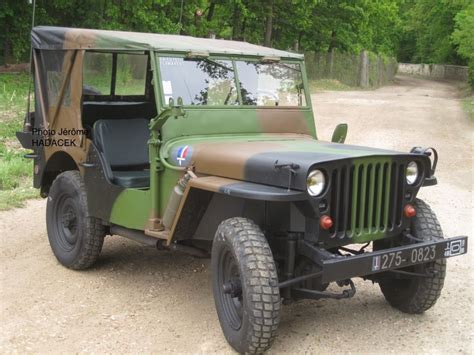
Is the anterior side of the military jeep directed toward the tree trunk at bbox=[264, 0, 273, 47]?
no

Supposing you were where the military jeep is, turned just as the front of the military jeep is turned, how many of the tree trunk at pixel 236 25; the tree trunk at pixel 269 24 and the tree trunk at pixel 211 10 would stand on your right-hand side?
0

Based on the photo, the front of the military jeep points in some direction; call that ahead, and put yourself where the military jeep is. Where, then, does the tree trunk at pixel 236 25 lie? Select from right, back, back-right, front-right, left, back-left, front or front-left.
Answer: back-left

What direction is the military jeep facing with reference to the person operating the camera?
facing the viewer and to the right of the viewer

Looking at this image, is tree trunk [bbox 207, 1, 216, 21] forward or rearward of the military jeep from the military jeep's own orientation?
rearward
